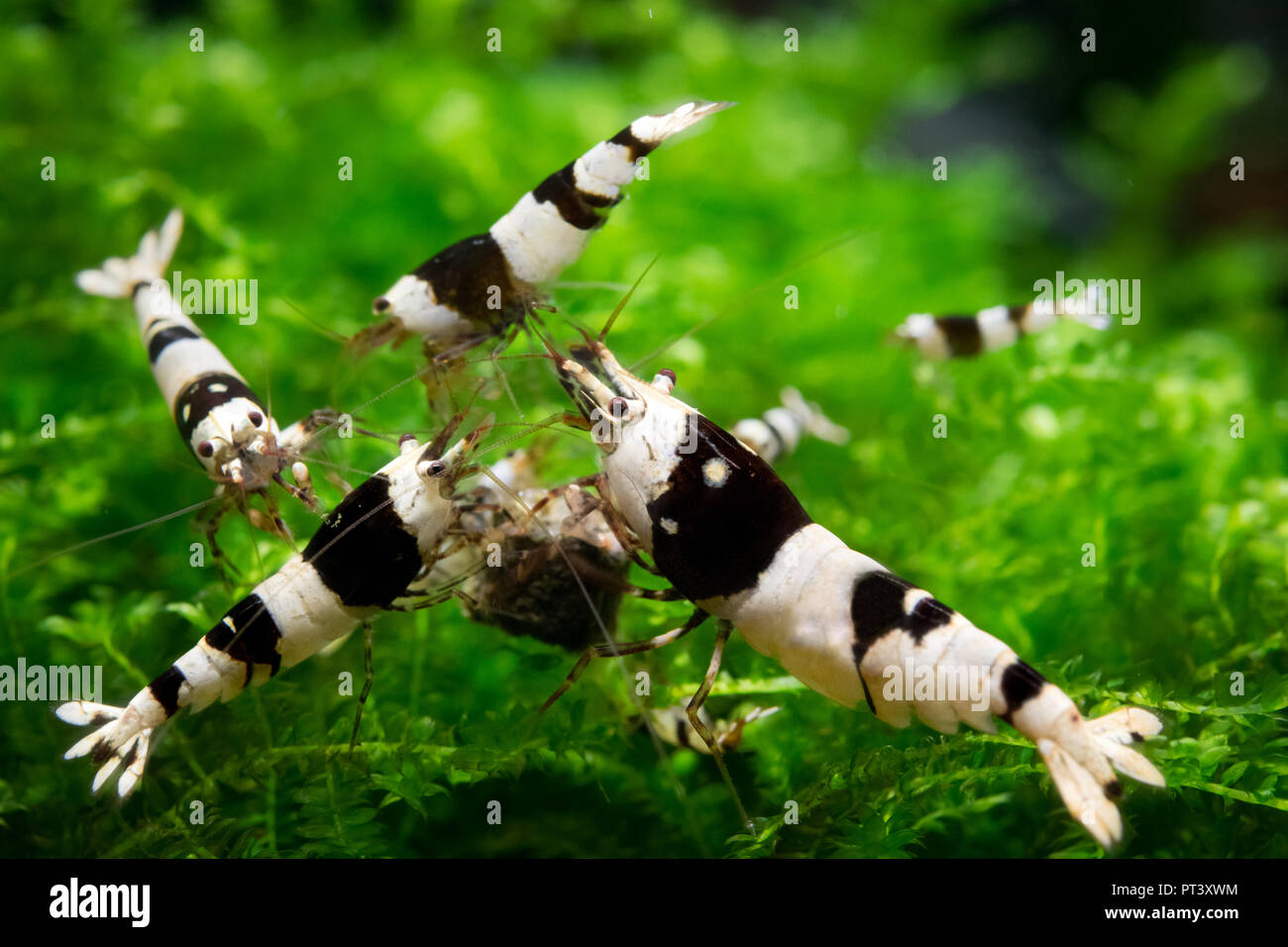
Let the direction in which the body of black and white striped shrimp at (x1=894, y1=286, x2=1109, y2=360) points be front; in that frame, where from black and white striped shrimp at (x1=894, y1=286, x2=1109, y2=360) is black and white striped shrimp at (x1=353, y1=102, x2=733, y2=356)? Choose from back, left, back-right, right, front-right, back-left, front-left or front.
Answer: front-left

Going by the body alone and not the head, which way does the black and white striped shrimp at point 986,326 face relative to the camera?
to the viewer's left

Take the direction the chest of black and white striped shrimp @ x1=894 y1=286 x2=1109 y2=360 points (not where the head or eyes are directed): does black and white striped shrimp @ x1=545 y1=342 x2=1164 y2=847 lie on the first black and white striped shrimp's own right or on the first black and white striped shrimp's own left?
on the first black and white striped shrimp's own left

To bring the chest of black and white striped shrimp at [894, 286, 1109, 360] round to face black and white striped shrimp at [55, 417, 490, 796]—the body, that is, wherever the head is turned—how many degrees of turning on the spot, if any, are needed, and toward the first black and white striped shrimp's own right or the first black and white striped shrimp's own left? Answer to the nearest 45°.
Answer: approximately 45° to the first black and white striped shrimp's own left

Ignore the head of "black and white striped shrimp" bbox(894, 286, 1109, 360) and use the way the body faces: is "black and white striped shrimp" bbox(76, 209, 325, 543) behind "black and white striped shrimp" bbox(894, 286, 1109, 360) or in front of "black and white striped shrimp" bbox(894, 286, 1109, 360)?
in front
